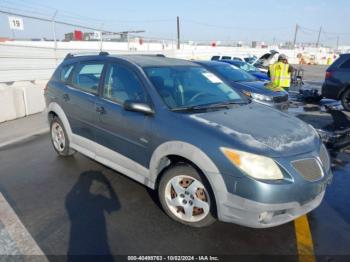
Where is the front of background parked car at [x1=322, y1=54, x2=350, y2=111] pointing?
to the viewer's right

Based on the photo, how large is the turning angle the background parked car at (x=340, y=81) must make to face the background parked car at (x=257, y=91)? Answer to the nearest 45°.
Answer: approximately 135° to its right

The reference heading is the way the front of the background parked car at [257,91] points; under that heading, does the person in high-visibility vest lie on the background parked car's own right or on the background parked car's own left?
on the background parked car's own left

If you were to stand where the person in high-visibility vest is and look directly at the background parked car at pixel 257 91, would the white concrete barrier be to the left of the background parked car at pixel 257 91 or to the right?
right

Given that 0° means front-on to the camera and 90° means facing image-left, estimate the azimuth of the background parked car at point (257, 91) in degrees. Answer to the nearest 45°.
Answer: approximately 315°
